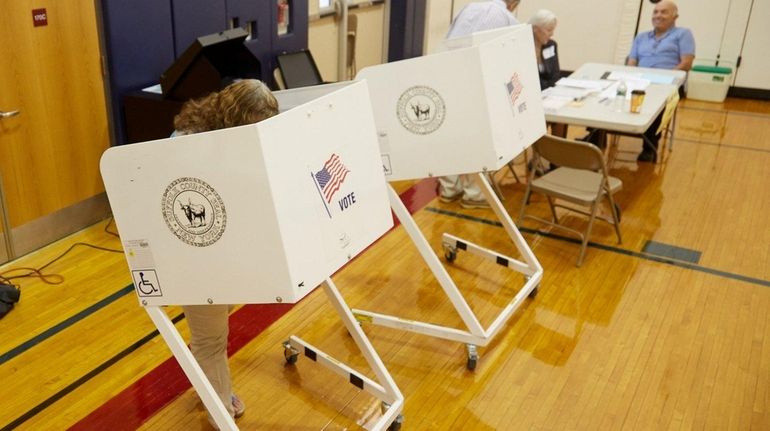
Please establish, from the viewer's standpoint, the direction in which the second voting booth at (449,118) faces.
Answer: facing away from the viewer and to the left of the viewer

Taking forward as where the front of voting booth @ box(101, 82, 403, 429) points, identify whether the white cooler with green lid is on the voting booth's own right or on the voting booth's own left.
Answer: on the voting booth's own right

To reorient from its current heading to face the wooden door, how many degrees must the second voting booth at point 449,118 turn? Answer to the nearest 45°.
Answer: approximately 45° to its left

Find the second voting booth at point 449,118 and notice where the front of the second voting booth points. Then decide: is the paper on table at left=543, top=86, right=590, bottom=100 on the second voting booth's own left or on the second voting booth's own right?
on the second voting booth's own right

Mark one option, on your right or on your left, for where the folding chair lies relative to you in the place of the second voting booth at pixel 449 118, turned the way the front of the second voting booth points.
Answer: on your right

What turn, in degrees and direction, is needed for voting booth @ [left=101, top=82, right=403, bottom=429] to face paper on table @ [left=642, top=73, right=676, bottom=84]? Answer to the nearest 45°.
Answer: approximately 90° to its right

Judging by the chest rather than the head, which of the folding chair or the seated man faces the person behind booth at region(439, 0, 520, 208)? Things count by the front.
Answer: the seated man

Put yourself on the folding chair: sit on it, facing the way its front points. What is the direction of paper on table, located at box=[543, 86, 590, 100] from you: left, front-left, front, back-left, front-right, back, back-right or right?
back-right

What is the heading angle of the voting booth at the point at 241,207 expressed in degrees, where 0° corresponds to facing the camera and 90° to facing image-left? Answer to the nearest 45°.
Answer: approximately 135°
